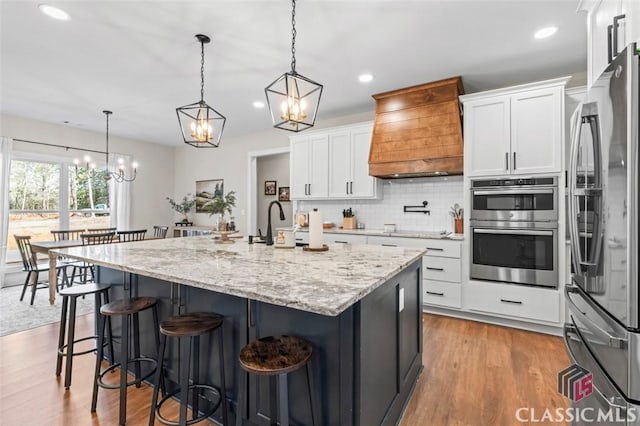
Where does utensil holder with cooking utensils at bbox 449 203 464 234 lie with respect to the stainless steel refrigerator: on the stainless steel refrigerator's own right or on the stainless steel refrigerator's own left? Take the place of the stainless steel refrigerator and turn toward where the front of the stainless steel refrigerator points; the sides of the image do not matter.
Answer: on the stainless steel refrigerator's own right

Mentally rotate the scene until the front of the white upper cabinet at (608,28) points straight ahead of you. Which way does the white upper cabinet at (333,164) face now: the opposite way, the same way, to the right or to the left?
to the left

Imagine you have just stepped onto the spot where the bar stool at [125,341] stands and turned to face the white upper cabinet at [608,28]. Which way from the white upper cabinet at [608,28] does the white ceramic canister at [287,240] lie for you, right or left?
left

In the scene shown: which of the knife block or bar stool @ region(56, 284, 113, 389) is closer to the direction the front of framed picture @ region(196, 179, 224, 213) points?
the bar stool

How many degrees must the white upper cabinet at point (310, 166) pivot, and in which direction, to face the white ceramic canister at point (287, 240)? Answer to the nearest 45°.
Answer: approximately 45° to its left

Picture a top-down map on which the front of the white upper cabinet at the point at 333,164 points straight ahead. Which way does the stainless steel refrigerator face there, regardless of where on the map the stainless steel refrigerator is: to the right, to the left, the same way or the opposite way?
to the right

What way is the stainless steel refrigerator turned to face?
to the viewer's left

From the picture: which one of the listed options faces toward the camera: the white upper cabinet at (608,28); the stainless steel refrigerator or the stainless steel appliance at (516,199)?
the stainless steel appliance

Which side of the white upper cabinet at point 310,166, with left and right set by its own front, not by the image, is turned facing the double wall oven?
left

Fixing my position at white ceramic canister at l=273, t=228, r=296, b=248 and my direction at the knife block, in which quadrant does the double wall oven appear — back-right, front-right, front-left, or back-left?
front-right

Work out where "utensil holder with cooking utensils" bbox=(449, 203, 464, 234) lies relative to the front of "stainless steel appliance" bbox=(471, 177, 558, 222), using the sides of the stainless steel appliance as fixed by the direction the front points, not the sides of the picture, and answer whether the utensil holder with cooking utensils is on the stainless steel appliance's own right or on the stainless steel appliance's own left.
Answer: on the stainless steel appliance's own right

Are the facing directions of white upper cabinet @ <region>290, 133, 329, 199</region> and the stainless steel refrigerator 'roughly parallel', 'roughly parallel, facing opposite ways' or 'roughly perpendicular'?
roughly perpendicular

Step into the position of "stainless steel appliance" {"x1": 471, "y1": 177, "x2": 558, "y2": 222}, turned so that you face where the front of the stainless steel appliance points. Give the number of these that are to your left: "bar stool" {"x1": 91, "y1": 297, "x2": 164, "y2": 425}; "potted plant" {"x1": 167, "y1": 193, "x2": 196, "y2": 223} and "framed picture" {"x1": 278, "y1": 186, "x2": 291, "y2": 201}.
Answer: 0

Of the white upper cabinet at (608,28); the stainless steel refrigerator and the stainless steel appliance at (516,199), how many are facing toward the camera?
1

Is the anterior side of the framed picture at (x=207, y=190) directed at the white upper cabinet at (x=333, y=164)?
no

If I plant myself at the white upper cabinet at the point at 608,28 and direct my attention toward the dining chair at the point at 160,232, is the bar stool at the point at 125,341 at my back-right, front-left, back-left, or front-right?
front-left

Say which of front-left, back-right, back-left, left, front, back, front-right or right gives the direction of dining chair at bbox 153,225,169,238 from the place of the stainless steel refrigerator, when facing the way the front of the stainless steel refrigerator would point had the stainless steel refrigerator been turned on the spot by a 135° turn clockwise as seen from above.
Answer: back-left

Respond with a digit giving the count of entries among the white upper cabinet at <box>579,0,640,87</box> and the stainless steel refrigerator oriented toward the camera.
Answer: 0

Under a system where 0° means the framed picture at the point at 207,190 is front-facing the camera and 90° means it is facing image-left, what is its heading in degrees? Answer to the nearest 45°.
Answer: approximately 45°

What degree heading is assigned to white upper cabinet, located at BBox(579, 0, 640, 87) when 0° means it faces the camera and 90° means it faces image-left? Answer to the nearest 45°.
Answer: approximately 90°

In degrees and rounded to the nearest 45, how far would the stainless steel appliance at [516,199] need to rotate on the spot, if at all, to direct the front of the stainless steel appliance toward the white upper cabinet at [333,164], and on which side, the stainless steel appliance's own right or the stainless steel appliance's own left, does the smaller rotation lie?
approximately 90° to the stainless steel appliance's own right

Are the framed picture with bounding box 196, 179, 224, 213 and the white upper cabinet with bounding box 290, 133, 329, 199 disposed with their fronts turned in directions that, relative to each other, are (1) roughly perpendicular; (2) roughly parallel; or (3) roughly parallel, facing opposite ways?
roughly parallel

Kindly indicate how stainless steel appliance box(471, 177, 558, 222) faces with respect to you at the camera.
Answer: facing the viewer
